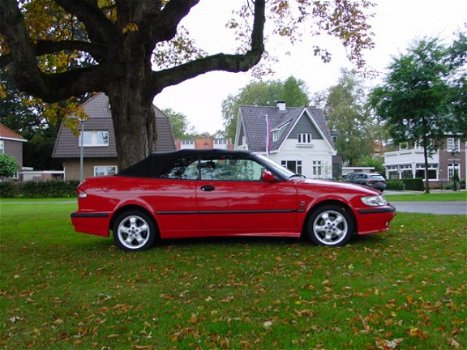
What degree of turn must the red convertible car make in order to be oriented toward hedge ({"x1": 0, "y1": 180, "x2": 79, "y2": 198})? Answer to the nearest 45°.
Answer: approximately 135° to its left

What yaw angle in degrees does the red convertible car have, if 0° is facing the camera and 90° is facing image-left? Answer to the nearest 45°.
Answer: approximately 270°

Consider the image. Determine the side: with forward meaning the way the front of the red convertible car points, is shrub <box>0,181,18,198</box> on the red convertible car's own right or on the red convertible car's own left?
on the red convertible car's own left

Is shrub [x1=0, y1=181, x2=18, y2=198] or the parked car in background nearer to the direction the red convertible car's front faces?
the parked car in background

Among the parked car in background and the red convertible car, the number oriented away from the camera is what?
0

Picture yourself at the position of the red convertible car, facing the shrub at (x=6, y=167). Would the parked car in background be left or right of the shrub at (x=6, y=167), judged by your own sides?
right

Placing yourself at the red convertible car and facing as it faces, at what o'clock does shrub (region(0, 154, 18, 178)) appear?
The shrub is roughly at 8 o'clock from the red convertible car.

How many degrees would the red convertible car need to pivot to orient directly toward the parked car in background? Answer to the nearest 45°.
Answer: approximately 90° to its left
